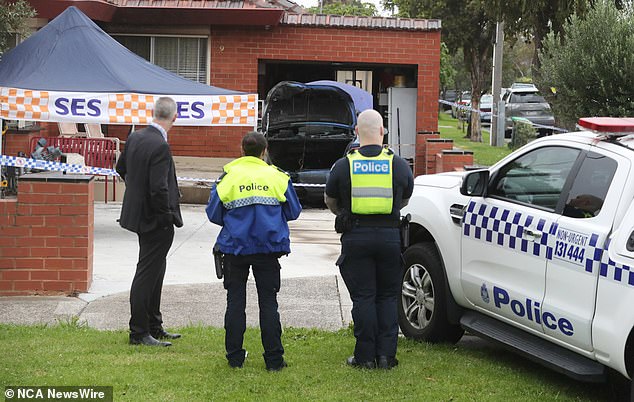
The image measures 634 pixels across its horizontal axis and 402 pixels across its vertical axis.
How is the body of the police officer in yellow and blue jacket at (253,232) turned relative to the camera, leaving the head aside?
away from the camera

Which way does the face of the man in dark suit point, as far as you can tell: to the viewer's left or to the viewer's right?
to the viewer's right

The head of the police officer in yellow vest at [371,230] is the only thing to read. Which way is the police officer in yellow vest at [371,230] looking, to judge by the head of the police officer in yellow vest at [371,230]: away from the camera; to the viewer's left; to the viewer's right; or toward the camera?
away from the camera

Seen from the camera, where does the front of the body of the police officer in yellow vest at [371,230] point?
away from the camera

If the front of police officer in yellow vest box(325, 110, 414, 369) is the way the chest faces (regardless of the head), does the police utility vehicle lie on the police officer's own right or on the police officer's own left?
on the police officer's own right
